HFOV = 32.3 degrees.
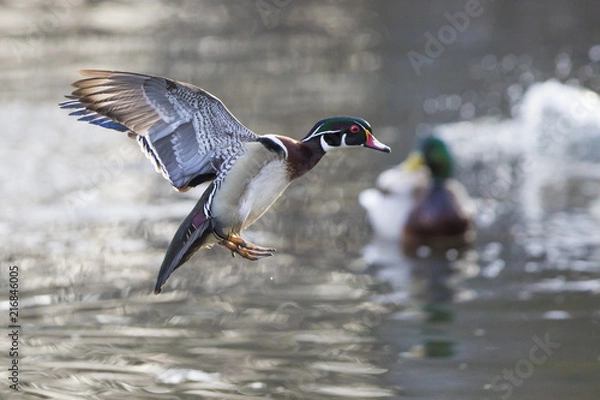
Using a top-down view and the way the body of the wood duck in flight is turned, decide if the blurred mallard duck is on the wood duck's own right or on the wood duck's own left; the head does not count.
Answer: on the wood duck's own left

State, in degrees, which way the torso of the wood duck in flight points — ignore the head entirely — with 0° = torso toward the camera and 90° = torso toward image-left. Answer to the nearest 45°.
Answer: approximately 270°
